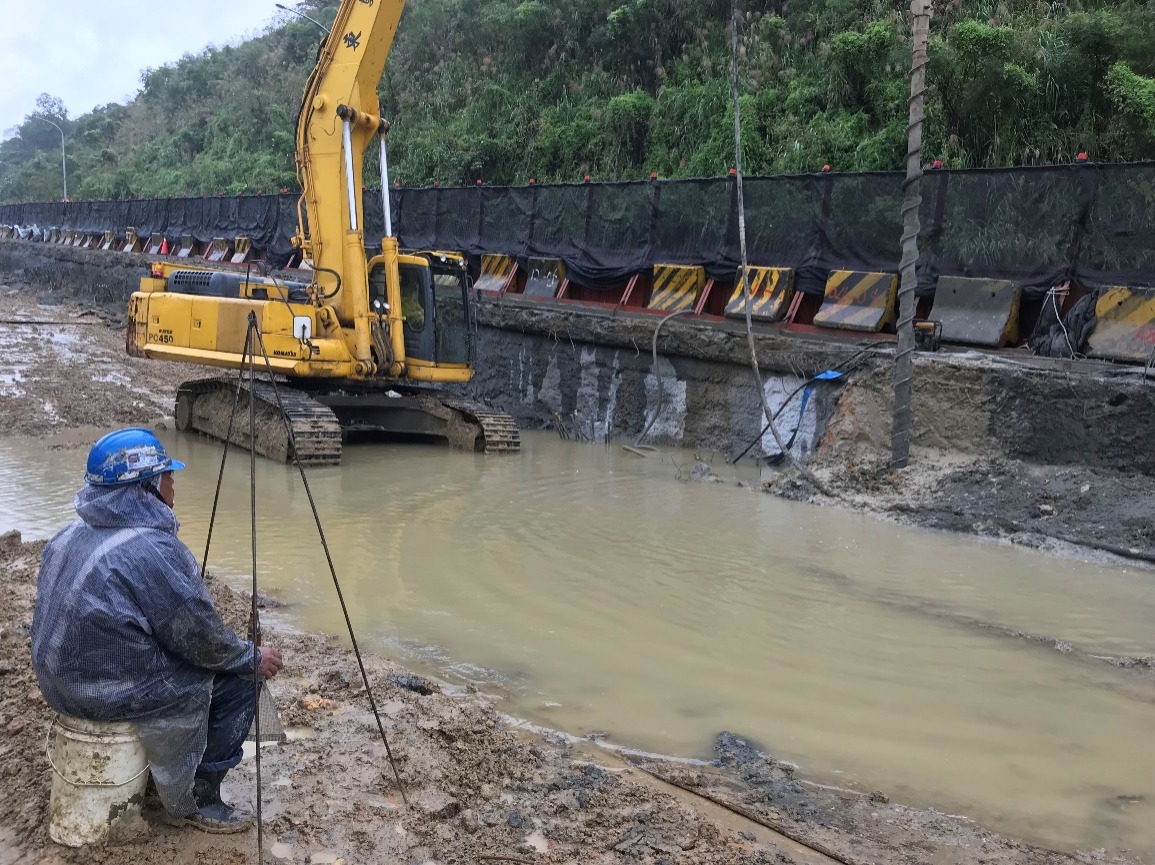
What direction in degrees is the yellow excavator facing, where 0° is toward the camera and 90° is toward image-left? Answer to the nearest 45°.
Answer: approximately 315°

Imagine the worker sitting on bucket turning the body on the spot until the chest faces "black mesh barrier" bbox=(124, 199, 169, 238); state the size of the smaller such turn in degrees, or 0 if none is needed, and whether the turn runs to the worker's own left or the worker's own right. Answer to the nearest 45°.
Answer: approximately 45° to the worker's own left

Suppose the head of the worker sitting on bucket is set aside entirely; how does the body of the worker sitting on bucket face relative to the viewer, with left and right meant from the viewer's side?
facing away from the viewer and to the right of the viewer

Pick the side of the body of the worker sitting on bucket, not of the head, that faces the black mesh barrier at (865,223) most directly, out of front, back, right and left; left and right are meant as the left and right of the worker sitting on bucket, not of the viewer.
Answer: front

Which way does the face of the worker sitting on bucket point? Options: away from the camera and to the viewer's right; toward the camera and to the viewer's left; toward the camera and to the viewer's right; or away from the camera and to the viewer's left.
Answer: away from the camera and to the viewer's right

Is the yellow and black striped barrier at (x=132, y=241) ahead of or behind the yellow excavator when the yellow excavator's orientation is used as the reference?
behind

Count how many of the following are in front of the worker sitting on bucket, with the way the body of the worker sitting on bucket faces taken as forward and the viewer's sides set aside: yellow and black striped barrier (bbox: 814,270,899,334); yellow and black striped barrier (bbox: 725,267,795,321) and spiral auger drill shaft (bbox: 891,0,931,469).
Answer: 3

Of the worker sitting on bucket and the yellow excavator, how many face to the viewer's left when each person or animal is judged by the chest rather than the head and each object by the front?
0

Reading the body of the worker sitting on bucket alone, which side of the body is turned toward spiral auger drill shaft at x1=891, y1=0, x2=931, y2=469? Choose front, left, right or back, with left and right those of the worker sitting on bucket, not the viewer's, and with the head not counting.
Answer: front

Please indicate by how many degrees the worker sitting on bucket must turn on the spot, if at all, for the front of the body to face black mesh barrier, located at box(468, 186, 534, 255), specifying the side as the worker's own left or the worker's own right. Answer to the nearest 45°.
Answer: approximately 45° to the worker's own left
